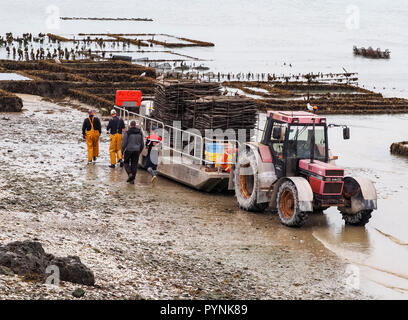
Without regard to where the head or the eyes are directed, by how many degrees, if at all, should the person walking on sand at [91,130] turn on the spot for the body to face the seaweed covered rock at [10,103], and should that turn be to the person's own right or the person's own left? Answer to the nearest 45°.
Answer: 0° — they already face it

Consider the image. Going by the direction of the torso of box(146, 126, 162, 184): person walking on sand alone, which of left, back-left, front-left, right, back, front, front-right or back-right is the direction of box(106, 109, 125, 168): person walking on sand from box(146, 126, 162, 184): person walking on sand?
front-left

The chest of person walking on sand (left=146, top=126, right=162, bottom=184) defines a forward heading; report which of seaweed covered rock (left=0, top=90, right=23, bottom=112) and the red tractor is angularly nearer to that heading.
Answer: the seaweed covered rock

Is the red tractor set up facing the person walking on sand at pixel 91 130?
no

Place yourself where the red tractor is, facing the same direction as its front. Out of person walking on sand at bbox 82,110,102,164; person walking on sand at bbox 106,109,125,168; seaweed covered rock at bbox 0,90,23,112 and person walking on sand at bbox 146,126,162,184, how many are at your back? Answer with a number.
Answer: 4

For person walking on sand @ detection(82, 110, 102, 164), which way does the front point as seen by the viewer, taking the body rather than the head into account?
away from the camera

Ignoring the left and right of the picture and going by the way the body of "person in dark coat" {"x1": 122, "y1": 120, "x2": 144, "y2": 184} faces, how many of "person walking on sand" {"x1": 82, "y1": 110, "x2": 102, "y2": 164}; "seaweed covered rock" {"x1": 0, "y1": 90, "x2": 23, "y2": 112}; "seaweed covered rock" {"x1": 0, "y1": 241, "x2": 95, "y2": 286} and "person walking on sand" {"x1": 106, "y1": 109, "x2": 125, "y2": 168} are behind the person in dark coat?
1

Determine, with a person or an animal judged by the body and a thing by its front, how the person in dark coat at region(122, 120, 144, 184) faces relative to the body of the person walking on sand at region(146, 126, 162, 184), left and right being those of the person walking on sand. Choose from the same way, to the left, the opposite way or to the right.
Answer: the same way

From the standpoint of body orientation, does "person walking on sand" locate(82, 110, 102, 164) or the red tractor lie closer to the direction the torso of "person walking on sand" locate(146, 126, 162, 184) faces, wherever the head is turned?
the person walking on sand

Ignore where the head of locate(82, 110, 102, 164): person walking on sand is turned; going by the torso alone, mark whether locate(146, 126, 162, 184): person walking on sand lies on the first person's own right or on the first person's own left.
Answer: on the first person's own right

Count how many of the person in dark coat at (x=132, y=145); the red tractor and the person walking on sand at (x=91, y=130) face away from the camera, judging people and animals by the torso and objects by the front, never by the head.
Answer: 2

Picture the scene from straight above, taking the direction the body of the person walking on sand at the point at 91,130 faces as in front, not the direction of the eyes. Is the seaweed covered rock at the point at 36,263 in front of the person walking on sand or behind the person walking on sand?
behind

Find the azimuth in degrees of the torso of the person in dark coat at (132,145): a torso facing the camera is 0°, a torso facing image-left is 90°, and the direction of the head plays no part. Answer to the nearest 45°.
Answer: approximately 180°

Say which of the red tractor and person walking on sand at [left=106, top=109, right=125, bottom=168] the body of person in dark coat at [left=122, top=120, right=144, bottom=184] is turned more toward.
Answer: the person walking on sand

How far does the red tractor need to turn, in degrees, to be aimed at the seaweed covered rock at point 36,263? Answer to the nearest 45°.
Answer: approximately 90° to its right

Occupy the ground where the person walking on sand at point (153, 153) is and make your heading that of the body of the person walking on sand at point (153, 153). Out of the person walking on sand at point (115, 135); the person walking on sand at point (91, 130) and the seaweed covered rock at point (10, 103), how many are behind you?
0

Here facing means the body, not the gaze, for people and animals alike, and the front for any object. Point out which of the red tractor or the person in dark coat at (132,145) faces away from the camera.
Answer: the person in dark coat
